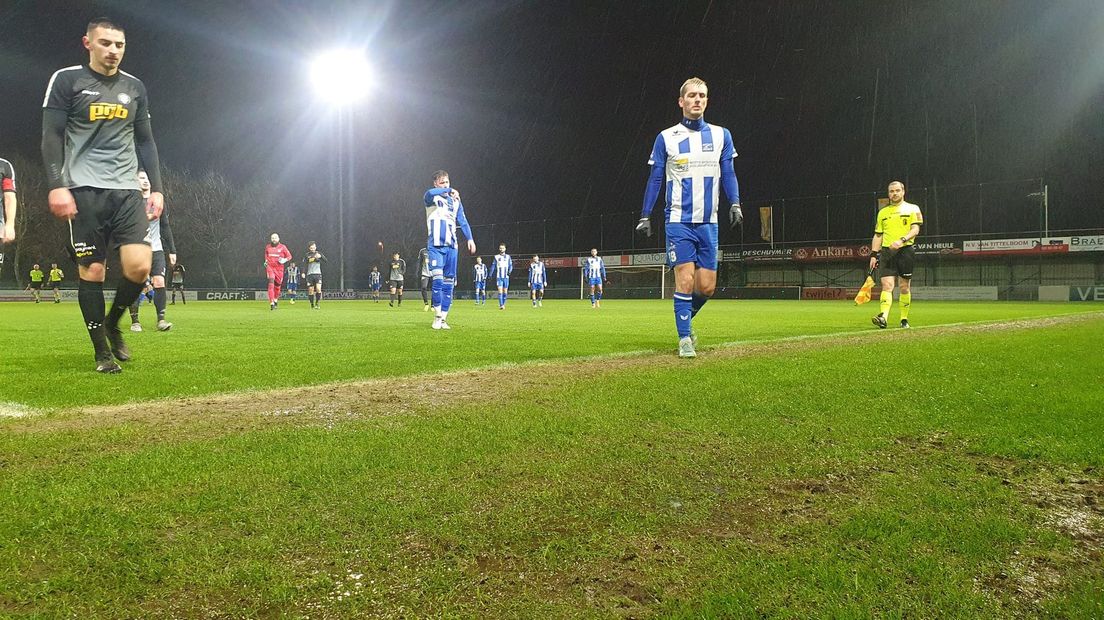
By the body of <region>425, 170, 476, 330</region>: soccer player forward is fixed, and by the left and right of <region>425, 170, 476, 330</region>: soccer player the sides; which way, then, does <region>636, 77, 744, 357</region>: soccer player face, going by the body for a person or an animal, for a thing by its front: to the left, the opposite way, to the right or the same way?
the same way

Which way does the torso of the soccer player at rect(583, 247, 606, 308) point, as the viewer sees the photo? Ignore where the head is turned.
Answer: toward the camera

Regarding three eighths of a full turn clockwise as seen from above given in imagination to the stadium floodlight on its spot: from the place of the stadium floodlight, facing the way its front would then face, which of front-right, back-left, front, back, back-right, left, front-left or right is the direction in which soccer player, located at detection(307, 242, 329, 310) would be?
back-left

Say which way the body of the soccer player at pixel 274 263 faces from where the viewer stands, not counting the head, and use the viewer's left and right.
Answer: facing the viewer

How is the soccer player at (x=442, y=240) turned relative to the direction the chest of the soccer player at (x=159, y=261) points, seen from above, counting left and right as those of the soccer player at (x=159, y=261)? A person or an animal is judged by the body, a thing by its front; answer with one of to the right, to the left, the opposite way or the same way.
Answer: the same way

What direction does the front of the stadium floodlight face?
toward the camera

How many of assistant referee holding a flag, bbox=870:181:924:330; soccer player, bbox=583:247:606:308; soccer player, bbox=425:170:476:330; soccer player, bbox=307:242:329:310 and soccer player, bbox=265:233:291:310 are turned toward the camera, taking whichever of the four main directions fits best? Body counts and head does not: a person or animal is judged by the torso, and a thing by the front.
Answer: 5

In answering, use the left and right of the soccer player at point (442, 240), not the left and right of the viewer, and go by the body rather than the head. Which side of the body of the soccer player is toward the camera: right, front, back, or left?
front

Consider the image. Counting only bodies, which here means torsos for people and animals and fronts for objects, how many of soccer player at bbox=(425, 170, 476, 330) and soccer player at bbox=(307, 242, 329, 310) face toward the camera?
2

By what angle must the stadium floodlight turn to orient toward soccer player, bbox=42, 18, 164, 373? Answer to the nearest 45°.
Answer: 0° — it already faces them

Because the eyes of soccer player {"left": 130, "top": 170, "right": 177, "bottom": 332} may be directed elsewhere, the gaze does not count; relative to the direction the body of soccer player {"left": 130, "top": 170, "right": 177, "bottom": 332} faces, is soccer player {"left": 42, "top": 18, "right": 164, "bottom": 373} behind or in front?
in front

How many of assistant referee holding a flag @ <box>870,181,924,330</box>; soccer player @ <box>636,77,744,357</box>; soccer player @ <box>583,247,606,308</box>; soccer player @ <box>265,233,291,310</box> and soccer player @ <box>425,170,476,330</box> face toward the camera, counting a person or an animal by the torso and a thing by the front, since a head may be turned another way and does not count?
5

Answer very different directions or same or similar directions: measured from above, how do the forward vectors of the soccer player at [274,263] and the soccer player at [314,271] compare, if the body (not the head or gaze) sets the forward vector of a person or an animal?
same or similar directions

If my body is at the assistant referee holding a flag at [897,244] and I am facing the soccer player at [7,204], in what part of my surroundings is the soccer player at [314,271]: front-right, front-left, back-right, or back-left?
front-right

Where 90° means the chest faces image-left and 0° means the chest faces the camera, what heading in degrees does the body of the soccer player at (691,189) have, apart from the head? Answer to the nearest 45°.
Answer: approximately 0°

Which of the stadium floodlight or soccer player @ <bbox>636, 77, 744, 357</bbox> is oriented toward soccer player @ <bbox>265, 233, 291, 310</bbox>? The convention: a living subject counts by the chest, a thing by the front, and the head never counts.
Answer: the stadium floodlight

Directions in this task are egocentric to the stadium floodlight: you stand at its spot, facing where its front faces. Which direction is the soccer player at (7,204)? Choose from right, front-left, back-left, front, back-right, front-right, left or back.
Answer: front

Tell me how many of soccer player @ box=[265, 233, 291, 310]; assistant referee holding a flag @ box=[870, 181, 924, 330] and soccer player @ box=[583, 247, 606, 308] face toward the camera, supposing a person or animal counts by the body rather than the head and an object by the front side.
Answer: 3
